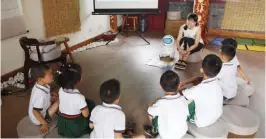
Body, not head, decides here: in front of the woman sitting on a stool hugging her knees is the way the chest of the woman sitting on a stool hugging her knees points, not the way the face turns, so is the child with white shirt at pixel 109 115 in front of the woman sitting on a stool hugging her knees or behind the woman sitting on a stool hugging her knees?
in front

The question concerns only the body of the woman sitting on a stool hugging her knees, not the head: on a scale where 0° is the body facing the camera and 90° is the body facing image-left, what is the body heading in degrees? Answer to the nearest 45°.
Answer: approximately 45°

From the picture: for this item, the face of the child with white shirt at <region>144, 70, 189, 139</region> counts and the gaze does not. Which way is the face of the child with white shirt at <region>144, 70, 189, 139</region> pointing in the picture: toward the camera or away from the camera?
away from the camera

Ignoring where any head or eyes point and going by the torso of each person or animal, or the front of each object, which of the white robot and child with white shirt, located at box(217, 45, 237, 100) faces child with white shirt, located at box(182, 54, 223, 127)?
the white robot

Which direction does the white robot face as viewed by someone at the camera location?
facing the viewer

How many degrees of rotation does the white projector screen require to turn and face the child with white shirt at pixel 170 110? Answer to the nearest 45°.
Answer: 0° — it already faces them

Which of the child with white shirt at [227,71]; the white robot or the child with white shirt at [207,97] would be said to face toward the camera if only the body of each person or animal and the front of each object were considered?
the white robot

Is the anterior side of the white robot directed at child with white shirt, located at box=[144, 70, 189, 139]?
yes

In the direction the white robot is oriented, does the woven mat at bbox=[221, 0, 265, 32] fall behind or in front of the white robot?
behind

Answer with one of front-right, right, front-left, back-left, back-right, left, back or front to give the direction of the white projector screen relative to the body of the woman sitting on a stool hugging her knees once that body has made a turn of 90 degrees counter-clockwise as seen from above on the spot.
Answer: back

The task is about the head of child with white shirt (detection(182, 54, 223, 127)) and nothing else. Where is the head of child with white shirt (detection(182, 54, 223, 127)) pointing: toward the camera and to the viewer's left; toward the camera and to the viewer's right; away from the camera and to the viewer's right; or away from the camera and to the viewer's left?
away from the camera and to the viewer's left

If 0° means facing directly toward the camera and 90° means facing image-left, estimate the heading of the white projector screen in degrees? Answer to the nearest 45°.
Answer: approximately 0°

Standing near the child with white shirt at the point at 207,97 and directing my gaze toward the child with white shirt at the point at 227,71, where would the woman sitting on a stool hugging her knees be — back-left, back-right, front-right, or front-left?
front-left

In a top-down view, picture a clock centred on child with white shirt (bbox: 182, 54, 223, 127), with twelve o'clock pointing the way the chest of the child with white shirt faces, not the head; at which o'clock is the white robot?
The white robot is roughly at 1 o'clock from the child with white shirt.

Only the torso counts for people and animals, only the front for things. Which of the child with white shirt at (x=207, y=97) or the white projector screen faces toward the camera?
the white projector screen

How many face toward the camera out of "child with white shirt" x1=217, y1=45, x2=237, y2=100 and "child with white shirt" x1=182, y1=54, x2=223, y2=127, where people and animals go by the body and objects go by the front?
0

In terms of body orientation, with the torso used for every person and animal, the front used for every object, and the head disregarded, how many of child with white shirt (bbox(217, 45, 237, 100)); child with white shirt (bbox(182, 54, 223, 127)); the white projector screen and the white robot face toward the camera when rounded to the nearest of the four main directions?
2

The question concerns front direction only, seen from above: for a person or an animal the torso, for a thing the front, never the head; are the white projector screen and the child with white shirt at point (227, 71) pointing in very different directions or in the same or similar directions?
very different directions

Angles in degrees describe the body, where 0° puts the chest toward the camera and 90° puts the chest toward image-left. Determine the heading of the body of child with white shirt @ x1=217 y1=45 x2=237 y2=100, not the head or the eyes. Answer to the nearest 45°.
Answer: approximately 135°
